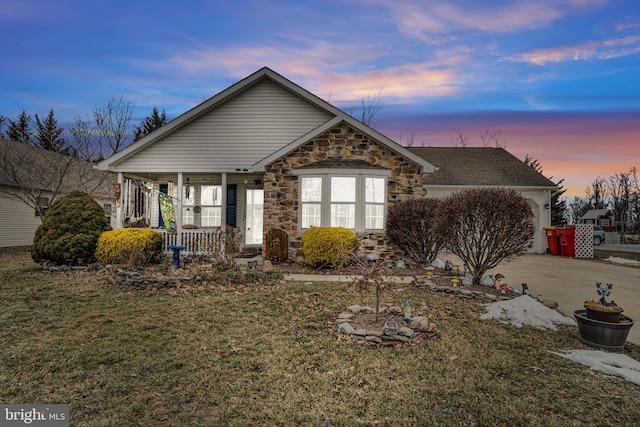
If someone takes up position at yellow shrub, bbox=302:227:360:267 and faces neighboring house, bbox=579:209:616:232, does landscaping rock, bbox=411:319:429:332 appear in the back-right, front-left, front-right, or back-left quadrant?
back-right

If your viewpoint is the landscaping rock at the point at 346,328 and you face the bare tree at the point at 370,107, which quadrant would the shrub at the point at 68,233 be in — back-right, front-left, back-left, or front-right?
front-left

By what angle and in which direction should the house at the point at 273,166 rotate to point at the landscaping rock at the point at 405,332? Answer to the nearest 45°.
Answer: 0° — it already faces it

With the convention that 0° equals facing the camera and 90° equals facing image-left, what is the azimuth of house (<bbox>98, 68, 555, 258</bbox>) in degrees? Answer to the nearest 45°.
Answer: approximately 0°

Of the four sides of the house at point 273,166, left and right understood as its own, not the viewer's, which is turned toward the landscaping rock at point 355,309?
front

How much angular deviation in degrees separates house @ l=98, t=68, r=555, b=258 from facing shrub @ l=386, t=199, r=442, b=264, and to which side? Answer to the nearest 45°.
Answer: approximately 45° to its left

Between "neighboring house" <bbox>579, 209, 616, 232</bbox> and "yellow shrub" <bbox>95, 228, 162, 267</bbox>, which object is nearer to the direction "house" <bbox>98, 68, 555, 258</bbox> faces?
the yellow shrub

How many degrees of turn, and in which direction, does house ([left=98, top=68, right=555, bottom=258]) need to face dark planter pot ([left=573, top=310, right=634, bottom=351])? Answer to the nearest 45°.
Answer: approximately 45° to its left

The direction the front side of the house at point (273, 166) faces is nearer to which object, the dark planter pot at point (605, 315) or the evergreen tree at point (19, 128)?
the dark planter pot

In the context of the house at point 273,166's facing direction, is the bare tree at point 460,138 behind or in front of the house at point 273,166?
behind

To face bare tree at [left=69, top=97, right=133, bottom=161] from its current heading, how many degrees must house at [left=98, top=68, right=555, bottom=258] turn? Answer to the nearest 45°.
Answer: approximately 135° to its right

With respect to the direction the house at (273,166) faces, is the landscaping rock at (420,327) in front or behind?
in front

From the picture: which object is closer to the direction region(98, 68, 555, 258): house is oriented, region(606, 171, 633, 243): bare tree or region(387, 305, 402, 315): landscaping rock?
the landscaping rock
